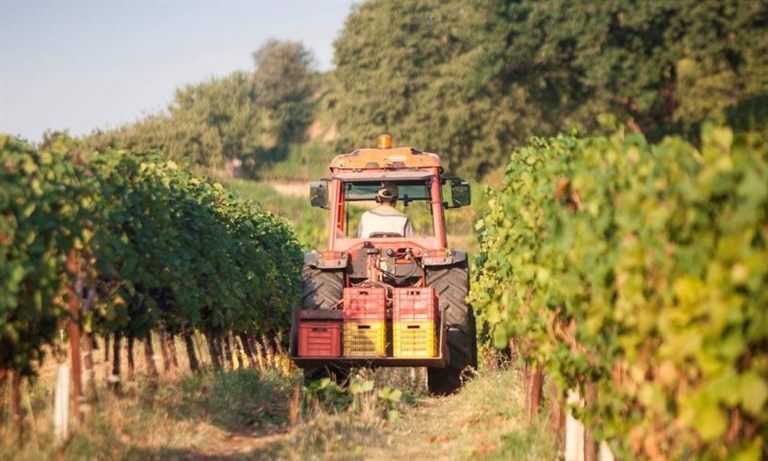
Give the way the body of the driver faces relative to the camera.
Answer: away from the camera

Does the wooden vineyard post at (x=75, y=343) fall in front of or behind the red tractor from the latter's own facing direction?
behind

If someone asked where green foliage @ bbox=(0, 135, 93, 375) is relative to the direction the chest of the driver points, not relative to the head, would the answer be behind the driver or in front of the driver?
behind

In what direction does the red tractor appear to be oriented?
away from the camera

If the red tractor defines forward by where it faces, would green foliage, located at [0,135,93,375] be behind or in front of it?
behind

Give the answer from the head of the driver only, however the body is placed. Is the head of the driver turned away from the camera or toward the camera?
away from the camera
